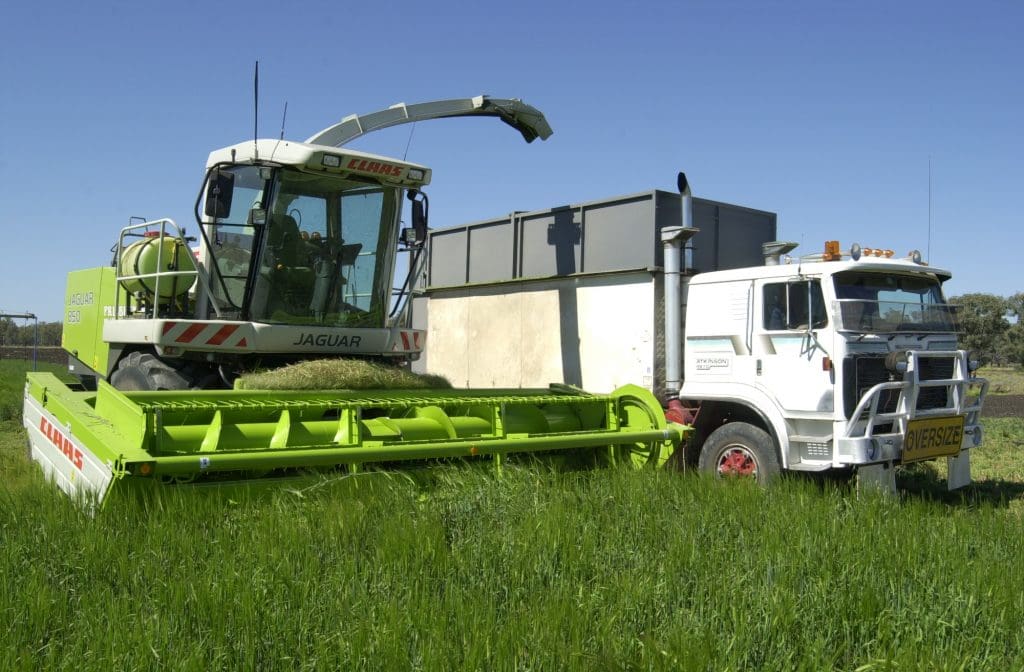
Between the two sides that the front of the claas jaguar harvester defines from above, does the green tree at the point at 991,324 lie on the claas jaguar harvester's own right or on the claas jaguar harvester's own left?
on the claas jaguar harvester's own left

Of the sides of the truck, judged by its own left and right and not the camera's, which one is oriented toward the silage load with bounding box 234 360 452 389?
right

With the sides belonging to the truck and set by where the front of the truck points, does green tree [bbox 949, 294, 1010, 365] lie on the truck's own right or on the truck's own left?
on the truck's own left

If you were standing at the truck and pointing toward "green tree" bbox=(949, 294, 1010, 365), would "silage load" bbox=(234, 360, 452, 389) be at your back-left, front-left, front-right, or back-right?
back-left

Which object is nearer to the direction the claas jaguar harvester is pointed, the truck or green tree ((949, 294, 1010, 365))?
the truck

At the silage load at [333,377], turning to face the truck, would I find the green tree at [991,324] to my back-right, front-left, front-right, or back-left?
front-left

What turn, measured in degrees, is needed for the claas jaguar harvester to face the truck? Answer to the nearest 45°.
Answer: approximately 45° to its left

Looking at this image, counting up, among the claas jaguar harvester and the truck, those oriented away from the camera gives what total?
0

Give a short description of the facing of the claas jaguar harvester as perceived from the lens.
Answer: facing the viewer and to the right of the viewer

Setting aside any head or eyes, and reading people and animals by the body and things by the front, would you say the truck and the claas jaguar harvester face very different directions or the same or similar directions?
same or similar directions
